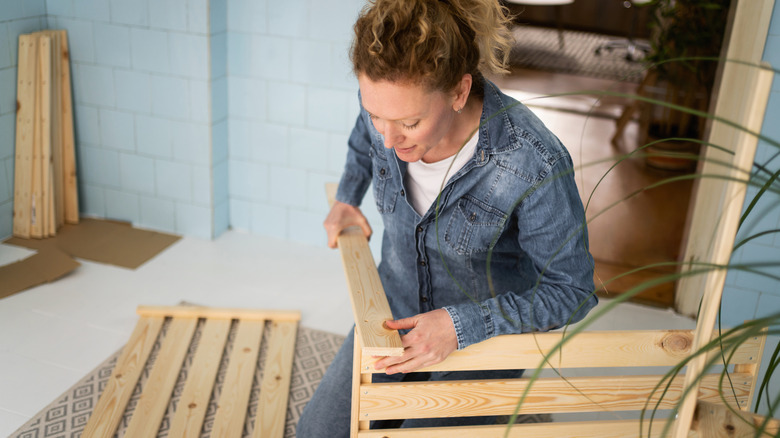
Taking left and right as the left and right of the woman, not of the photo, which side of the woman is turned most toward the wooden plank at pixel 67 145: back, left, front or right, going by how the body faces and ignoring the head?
right

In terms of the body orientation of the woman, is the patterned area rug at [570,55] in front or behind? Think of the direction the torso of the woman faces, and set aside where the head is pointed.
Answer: behind

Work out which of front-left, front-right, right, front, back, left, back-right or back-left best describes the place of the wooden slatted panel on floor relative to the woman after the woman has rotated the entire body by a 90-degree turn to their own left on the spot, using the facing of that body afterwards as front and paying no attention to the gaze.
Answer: back

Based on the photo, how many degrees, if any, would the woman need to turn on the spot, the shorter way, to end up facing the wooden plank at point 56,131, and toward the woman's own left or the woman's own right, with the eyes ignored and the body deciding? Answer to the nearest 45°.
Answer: approximately 90° to the woman's own right

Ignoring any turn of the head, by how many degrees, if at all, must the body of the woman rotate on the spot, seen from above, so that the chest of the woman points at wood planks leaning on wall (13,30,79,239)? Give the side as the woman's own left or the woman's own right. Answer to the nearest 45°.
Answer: approximately 90° to the woman's own right

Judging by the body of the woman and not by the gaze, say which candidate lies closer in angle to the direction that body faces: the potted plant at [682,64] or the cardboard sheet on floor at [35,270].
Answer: the cardboard sheet on floor

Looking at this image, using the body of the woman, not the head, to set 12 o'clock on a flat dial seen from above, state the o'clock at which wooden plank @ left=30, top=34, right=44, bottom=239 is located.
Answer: The wooden plank is roughly at 3 o'clock from the woman.

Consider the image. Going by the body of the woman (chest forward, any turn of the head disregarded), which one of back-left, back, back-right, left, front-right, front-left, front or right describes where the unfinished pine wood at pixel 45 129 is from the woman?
right

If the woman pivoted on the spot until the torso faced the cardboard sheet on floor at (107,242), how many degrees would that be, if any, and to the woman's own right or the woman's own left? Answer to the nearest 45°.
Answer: approximately 90° to the woman's own right

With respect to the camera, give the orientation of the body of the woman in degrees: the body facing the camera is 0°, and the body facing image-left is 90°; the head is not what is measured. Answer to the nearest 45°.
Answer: approximately 45°
